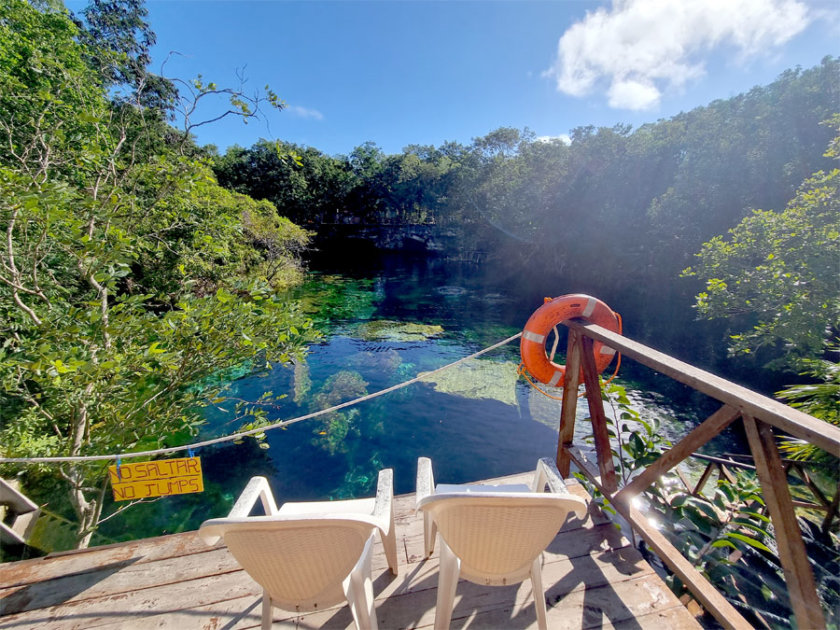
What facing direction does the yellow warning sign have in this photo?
toward the camera

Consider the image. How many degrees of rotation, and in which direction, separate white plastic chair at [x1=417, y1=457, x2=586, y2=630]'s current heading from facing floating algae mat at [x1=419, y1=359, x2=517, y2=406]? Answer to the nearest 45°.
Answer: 0° — it already faces it

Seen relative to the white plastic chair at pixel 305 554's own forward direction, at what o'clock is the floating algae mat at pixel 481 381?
The floating algae mat is roughly at 1 o'clock from the white plastic chair.

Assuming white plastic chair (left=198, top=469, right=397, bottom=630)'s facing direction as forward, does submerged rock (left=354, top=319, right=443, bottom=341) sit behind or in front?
in front

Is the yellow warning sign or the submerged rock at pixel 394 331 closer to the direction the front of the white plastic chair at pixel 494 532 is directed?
the submerged rock

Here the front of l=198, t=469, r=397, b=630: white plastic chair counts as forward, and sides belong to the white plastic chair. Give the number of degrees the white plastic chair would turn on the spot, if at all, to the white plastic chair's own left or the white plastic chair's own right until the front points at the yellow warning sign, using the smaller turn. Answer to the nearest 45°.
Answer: approximately 45° to the white plastic chair's own left

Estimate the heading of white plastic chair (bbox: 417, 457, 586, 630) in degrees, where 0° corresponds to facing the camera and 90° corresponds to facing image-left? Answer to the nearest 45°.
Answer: approximately 180°

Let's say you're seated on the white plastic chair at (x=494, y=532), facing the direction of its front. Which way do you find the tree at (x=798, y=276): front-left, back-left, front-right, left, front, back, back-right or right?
front-right

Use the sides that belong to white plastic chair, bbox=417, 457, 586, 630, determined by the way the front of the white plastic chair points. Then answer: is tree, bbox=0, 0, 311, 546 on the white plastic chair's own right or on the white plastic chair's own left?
on the white plastic chair's own left

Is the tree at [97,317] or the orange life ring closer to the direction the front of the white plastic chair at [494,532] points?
the orange life ring

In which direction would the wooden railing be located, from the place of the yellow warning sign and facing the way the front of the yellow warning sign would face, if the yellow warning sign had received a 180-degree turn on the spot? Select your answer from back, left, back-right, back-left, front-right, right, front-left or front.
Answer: back-right

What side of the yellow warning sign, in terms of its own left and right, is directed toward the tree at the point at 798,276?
left

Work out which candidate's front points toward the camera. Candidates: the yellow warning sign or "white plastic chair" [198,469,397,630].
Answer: the yellow warning sign

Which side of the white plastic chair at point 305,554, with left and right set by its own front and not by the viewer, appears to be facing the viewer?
back
